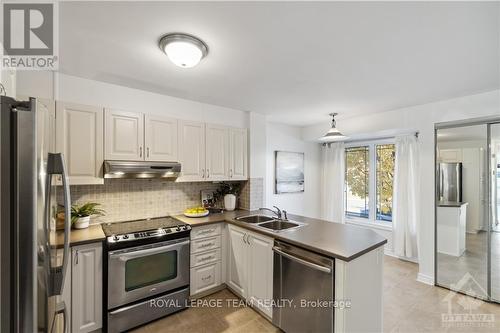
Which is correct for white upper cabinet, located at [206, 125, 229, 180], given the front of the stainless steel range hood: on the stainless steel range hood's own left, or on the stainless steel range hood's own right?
on the stainless steel range hood's own left

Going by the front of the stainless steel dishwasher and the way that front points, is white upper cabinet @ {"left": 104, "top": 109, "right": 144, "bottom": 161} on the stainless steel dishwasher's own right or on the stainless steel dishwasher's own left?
on the stainless steel dishwasher's own right

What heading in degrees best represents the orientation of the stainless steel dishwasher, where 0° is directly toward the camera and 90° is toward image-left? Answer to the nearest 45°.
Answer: approximately 45°

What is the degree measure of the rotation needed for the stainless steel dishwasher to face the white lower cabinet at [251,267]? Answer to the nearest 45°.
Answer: approximately 90° to its right

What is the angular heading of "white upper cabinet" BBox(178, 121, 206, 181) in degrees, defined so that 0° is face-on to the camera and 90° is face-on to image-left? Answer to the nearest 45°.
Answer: approximately 315°
